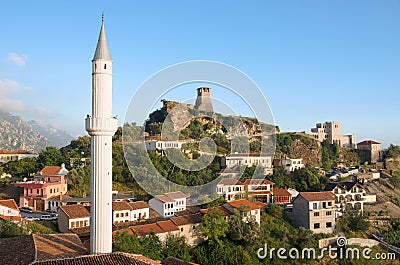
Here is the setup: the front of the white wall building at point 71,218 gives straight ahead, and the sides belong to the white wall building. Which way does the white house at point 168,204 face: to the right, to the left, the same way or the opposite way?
the same way

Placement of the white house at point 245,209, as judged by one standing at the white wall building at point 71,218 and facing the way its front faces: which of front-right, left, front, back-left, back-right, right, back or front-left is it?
front-left

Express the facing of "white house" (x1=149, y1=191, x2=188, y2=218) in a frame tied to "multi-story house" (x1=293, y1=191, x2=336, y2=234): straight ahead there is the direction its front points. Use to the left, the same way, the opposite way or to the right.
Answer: the same way

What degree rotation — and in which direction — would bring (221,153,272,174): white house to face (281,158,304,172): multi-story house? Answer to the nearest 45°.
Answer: approximately 135° to its left

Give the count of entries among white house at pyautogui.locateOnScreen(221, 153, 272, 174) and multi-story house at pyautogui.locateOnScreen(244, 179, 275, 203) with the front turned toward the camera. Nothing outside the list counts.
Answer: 2

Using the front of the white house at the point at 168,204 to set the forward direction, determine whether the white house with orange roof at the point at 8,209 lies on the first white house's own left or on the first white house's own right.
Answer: on the first white house's own right

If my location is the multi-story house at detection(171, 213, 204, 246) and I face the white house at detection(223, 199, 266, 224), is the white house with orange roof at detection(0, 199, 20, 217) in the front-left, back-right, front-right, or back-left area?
back-left

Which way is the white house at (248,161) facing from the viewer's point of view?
toward the camera

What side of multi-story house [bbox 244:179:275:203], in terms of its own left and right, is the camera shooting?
front

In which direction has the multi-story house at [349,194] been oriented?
toward the camera

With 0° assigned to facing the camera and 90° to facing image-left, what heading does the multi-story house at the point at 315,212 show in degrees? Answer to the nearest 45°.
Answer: approximately 315°

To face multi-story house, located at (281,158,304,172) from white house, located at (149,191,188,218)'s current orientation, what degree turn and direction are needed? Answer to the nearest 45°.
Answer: approximately 90° to its left

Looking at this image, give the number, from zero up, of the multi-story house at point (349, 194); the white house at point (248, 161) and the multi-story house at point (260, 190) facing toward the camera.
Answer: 3

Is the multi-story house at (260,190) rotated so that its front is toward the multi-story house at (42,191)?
no
